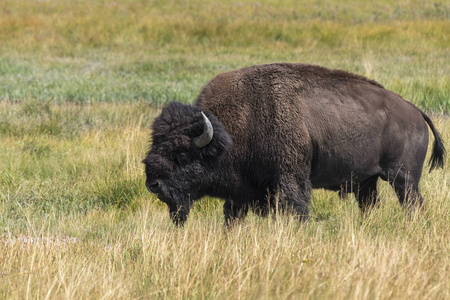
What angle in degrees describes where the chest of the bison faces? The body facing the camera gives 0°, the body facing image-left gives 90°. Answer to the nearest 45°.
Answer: approximately 90°
